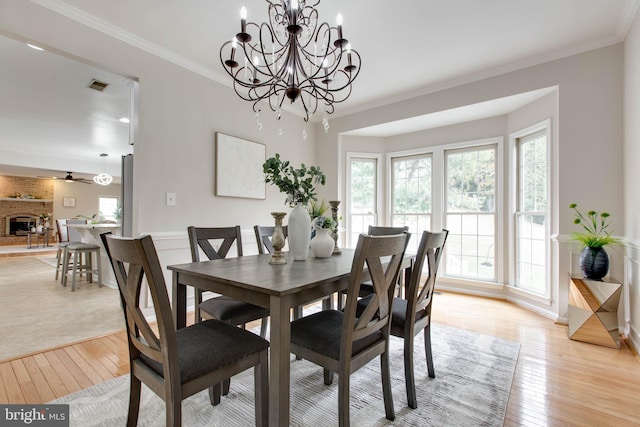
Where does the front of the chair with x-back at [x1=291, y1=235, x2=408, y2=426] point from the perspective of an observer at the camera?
facing away from the viewer and to the left of the viewer

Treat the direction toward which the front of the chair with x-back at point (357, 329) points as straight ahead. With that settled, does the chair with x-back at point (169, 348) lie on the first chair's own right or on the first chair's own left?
on the first chair's own left

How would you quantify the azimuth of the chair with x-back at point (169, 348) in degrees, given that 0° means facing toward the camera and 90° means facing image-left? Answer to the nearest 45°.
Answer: approximately 225°

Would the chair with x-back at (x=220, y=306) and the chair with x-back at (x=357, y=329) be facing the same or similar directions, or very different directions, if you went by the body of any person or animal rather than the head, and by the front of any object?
very different directions

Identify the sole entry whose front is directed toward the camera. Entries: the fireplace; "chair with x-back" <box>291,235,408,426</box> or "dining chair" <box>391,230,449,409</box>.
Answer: the fireplace

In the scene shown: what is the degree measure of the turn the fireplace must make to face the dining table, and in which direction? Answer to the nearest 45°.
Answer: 0° — it already faces it

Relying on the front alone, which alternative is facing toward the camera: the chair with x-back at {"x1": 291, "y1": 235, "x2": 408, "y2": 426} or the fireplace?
the fireplace

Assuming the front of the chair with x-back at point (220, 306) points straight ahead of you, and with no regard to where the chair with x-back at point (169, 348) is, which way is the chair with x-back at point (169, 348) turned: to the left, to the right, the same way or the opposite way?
to the left

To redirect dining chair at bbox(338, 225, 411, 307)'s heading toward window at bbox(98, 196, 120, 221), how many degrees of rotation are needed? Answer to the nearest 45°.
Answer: approximately 90° to its right

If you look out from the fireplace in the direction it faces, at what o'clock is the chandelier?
The chandelier is roughly at 12 o'clock from the fireplace.

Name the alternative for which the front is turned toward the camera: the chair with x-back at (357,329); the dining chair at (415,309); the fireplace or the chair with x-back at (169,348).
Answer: the fireplace

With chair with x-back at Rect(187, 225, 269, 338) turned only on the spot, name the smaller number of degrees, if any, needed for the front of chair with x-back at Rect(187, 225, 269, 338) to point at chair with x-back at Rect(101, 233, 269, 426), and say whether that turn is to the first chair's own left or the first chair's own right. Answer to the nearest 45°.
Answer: approximately 45° to the first chair's own right

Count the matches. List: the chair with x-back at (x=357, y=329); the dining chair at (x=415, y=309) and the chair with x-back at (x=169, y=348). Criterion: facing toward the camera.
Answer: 0

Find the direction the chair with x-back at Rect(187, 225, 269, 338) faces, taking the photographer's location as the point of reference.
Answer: facing the viewer and to the right of the viewer

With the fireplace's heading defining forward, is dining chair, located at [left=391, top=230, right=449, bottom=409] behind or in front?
in front

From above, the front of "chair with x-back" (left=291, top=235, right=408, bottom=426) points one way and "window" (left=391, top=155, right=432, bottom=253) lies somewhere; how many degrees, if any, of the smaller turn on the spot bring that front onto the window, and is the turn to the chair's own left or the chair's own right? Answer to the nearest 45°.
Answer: approximately 45° to the chair's own right

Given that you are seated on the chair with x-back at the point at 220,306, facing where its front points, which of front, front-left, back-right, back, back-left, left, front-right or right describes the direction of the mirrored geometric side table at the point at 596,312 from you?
front-left

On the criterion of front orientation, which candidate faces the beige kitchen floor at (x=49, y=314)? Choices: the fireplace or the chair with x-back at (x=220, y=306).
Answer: the fireplace

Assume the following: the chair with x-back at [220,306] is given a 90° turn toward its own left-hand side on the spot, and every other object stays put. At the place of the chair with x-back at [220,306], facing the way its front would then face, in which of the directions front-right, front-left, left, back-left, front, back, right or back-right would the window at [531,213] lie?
front-right

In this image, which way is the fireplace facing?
toward the camera
